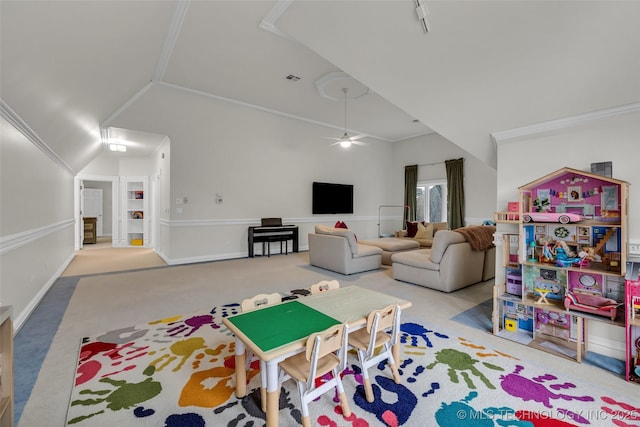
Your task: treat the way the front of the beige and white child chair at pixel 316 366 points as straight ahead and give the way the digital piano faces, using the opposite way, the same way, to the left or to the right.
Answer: the opposite way

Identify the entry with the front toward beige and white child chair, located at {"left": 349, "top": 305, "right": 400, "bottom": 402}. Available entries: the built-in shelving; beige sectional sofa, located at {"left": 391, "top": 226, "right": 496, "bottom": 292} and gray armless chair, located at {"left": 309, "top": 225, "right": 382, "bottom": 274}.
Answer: the built-in shelving

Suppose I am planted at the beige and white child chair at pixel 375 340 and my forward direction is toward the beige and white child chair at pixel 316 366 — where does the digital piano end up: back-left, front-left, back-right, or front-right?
back-right

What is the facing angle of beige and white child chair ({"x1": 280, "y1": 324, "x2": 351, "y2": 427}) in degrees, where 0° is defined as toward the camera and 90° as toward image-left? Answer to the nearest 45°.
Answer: approximately 135°

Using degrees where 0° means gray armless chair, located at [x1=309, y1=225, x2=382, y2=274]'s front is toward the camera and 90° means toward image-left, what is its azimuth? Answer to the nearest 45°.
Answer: approximately 225°

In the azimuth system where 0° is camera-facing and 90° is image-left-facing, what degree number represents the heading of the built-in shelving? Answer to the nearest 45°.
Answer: approximately 0°

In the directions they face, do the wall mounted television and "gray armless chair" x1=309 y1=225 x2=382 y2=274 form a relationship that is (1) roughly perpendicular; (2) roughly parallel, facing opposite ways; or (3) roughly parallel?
roughly perpendicular

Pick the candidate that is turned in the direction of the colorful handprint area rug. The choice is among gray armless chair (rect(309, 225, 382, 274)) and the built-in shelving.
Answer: the built-in shelving

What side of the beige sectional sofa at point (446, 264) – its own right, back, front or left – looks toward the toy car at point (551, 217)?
back
